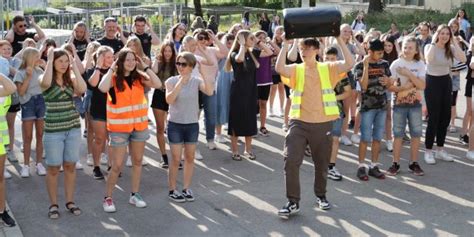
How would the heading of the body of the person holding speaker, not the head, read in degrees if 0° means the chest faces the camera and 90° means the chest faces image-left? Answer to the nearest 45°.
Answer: approximately 0°
